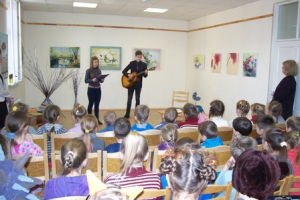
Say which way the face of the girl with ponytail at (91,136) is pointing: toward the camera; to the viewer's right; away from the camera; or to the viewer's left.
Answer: away from the camera

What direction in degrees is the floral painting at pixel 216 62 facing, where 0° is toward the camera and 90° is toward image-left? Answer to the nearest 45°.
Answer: approximately 45°

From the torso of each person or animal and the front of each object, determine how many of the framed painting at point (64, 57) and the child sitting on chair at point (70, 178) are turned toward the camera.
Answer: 1

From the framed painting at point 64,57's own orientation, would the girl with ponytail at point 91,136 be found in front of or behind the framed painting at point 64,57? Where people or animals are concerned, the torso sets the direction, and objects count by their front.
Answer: in front

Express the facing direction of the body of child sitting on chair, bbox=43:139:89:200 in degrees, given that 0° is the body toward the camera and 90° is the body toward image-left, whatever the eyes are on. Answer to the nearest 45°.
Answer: approximately 225°

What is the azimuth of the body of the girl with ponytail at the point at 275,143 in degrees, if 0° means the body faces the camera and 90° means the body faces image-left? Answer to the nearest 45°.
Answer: approximately 135°

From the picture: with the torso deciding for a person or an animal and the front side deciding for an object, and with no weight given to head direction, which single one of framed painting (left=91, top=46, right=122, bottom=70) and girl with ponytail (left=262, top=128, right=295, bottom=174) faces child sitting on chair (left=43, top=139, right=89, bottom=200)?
the framed painting

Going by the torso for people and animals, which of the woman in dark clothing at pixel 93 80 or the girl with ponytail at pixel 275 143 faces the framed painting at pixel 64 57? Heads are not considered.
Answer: the girl with ponytail

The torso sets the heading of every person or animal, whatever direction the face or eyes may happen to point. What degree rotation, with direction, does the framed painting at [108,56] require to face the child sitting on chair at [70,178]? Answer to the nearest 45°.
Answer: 0° — it already faces them

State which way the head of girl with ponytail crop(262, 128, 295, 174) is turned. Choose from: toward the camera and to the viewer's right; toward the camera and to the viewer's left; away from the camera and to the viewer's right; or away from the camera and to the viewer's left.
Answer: away from the camera and to the viewer's left

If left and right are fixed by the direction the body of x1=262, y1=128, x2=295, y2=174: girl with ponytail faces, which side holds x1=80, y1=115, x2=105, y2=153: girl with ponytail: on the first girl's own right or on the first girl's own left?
on the first girl's own left

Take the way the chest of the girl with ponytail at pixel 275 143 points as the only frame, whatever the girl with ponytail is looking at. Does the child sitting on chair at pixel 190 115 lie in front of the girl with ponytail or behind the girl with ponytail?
in front

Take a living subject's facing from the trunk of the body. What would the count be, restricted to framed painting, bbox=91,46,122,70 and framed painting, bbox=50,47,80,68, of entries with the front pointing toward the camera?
2

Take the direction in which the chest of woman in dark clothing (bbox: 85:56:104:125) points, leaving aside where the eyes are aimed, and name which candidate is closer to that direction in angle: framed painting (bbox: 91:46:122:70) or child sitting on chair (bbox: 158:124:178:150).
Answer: the child sitting on chair

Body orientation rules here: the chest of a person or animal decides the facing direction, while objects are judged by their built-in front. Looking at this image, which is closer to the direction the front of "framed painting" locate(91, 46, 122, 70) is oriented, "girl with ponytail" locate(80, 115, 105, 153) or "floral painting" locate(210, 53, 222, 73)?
the girl with ponytail

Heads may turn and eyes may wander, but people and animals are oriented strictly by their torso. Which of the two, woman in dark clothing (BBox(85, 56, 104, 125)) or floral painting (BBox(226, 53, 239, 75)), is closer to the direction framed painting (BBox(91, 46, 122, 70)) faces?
the woman in dark clothing
